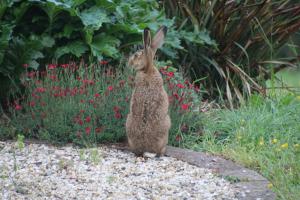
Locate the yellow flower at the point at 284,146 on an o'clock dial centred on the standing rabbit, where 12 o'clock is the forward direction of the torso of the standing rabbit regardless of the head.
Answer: The yellow flower is roughly at 3 o'clock from the standing rabbit.

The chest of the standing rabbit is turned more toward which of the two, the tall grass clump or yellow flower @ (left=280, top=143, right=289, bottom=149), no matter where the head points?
the tall grass clump

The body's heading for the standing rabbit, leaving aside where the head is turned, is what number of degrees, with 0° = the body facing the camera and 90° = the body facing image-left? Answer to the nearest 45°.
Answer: approximately 180°

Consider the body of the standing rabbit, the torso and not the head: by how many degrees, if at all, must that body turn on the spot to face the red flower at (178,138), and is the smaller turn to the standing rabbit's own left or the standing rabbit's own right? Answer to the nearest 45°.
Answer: approximately 45° to the standing rabbit's own right

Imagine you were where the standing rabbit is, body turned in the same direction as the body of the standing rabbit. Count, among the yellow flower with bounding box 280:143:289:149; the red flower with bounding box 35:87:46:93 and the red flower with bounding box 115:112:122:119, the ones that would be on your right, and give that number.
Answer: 1

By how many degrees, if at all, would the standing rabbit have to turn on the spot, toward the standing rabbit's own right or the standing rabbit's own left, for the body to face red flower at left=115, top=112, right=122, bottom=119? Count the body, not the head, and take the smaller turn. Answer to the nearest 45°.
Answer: approximately 45° to the standing rabbit's own left
